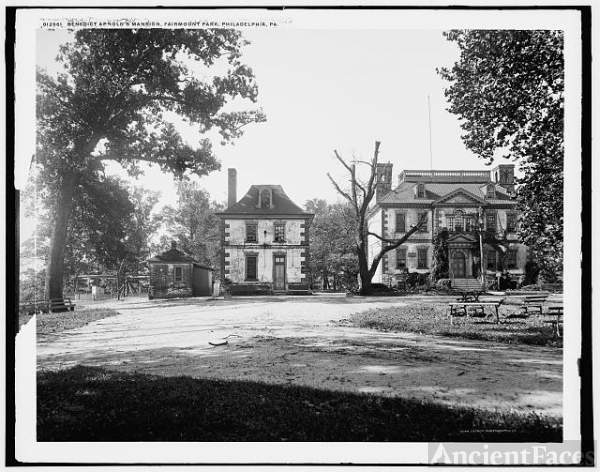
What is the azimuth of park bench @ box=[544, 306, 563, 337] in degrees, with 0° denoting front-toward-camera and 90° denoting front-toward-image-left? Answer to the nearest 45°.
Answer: approximately 45°

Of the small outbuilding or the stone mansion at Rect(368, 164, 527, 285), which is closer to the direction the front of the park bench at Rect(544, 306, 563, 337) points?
the small outbuilding

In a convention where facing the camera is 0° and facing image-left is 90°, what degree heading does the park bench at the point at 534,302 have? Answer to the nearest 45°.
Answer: approximately 45°

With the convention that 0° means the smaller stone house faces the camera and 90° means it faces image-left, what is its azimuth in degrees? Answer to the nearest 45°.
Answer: approximately 0°

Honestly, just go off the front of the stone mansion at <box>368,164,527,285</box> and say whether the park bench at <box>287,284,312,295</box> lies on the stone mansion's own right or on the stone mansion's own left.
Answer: on the stone mansion's own right
